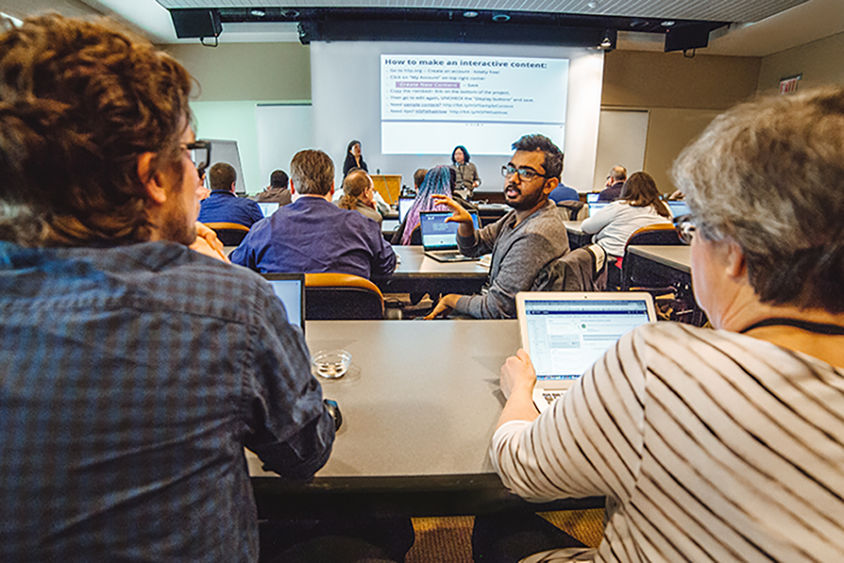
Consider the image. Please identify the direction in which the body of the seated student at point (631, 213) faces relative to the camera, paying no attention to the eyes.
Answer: away from the camera

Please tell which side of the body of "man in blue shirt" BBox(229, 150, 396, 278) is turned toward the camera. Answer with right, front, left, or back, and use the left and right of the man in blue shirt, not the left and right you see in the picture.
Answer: back

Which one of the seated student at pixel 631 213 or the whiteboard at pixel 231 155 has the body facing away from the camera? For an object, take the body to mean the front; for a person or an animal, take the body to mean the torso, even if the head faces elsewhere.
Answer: the seated student

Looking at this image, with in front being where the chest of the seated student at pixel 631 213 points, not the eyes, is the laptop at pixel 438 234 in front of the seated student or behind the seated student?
behind

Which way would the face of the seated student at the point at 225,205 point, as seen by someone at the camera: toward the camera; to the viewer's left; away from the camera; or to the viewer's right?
away from the camera

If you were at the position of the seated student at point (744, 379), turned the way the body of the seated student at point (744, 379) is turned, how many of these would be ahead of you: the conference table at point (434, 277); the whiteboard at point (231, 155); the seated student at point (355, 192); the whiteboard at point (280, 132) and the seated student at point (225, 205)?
5

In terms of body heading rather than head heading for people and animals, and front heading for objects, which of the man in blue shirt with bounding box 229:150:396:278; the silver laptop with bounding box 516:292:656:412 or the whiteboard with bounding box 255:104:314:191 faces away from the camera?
the man in blue shirt

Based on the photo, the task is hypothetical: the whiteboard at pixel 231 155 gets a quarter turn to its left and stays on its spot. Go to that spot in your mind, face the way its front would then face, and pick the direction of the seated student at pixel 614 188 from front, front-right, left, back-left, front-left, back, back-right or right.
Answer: front-right

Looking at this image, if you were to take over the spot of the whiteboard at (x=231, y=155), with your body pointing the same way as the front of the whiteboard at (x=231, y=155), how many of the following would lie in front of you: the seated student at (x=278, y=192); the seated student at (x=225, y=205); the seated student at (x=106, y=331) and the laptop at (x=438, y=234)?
4

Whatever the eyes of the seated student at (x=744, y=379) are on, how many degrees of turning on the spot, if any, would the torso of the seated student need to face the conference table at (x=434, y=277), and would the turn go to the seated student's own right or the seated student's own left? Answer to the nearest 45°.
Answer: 0° — they already face it

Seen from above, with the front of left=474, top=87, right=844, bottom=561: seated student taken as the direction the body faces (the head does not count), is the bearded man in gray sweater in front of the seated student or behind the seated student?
in front

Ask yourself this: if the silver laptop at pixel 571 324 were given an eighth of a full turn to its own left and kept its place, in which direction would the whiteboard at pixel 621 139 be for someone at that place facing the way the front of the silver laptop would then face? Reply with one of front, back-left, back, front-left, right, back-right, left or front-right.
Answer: back-left

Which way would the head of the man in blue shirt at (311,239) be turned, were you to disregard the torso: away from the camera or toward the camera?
away from the camera

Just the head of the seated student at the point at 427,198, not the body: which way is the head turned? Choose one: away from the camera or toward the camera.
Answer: away from the camera

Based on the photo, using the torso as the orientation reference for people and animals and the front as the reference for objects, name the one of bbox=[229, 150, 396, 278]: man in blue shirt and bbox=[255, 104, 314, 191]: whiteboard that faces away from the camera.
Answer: the man in blue shirt

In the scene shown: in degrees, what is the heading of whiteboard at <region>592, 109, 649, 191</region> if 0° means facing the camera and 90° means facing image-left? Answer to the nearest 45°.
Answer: approximately 0°
